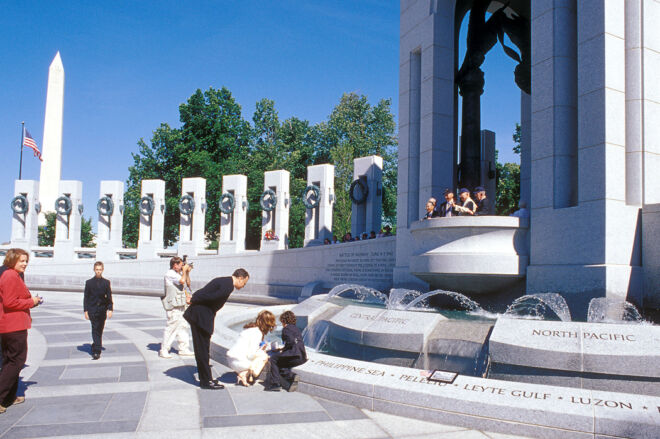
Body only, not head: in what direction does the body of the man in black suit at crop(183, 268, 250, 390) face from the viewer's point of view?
to the viewer's right

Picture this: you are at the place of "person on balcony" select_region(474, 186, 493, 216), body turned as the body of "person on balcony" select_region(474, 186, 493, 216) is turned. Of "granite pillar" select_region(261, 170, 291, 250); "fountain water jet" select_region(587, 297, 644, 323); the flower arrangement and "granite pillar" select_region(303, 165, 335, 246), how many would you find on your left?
1

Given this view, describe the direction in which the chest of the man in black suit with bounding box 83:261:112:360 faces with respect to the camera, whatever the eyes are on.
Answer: toward the camera

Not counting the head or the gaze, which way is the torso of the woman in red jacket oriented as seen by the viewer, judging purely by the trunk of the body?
to the viewer's right

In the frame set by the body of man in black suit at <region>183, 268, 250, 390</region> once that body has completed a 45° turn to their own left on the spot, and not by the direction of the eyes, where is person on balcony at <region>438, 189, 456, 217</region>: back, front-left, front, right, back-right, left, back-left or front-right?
front

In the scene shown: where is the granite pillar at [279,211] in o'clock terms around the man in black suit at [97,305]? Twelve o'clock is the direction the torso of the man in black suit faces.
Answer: The granite pillar is roughly at 7 o'clock from the man in black suit.

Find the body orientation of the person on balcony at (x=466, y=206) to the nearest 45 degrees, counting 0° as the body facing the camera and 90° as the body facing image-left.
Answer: approximately 45°

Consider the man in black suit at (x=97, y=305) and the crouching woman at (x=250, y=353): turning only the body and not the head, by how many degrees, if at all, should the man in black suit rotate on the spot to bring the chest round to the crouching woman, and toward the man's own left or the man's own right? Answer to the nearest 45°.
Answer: approximately 45° to the man's own left

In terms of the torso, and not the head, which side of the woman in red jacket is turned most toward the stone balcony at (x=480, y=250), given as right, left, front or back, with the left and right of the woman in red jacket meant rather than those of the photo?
front

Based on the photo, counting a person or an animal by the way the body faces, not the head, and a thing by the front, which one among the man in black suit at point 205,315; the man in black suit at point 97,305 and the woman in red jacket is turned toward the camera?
the man in black suit at point 97,305

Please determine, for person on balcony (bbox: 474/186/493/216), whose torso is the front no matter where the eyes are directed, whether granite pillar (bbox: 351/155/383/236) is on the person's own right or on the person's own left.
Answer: on the person's own right

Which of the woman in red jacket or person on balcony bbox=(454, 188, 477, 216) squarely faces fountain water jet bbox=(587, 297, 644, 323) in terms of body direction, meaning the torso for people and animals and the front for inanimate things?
the woman in red jacket
